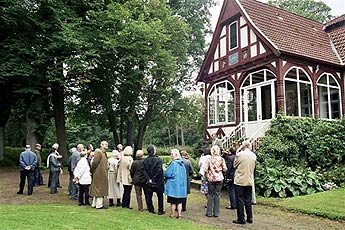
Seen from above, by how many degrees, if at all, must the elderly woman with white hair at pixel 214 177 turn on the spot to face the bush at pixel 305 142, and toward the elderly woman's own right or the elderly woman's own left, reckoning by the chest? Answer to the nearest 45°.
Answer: approximately 45° to the elderly woman's own right

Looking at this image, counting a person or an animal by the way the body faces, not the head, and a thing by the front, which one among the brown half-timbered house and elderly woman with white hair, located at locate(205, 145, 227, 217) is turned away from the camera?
the elderly woman with white hair

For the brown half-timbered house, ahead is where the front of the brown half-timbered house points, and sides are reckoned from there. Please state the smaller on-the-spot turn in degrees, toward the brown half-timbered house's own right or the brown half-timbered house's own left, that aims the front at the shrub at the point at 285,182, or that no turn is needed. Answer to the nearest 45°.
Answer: approximately 45° to the brown half-timbered house's own left

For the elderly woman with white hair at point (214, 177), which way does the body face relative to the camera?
away from the camera

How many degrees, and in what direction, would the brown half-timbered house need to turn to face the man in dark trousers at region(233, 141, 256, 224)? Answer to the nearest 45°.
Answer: approximately 45° to its left

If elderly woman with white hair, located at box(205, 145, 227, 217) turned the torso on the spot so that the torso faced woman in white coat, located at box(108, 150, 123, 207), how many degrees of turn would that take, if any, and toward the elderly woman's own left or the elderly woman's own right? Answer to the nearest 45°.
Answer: approximately 90° to the elderly woman's own left

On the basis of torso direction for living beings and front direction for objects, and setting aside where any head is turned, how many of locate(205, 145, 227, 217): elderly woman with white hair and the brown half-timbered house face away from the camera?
1

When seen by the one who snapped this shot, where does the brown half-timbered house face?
facing the viewer and to the left of the viewer

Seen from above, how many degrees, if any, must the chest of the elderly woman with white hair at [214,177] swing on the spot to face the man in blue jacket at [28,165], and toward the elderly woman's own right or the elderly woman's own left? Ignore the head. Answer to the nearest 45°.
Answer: approximately 90° to the elderly woman's own left
